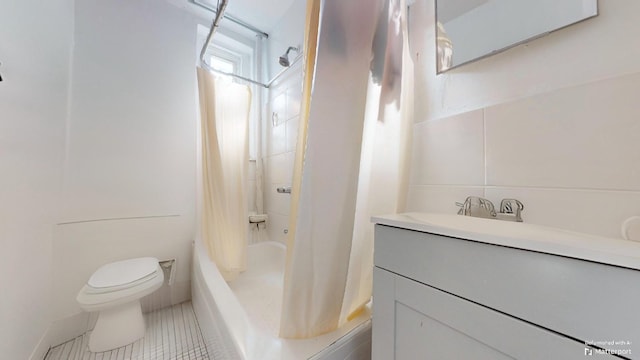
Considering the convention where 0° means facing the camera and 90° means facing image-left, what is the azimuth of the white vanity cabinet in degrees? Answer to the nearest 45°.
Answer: approximately 45°
